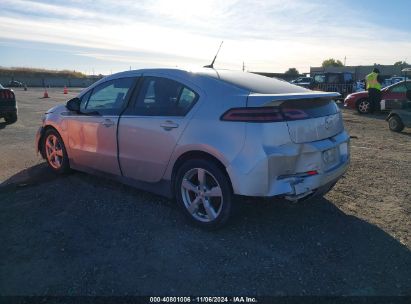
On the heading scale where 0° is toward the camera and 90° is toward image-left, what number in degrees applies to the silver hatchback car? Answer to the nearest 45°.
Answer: approximately 135°

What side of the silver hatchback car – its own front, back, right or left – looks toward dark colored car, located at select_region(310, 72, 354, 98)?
right

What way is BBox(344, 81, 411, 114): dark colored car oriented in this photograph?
to the viewer's left

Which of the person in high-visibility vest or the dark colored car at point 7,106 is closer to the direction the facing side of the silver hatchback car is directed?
the dark colored car

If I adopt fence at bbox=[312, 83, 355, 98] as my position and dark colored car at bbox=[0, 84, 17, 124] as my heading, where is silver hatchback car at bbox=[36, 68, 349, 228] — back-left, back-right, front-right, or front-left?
front-left

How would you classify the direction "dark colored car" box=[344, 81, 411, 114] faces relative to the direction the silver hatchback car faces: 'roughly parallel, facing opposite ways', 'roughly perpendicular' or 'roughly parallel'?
roughly parallel

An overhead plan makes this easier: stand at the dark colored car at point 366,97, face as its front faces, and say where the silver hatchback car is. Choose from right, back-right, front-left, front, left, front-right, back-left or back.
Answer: left

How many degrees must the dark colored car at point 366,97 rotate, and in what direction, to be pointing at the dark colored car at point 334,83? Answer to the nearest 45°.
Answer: approximately 90° to its right

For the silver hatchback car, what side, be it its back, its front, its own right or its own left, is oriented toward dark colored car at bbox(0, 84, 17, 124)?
front

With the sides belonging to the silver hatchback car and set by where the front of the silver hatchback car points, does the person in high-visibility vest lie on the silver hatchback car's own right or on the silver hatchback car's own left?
on the silver hatchback car's own right

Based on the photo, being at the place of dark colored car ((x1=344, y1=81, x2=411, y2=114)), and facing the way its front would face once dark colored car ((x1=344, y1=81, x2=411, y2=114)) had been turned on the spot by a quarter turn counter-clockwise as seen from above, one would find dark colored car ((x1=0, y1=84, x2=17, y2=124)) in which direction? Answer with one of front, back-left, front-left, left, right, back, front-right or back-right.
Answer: front-right

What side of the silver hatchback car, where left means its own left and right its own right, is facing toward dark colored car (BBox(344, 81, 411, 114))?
right

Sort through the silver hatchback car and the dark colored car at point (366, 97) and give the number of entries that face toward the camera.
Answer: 0

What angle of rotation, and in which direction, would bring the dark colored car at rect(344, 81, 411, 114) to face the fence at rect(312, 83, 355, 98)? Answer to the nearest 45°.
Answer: approximately 90° to its right
